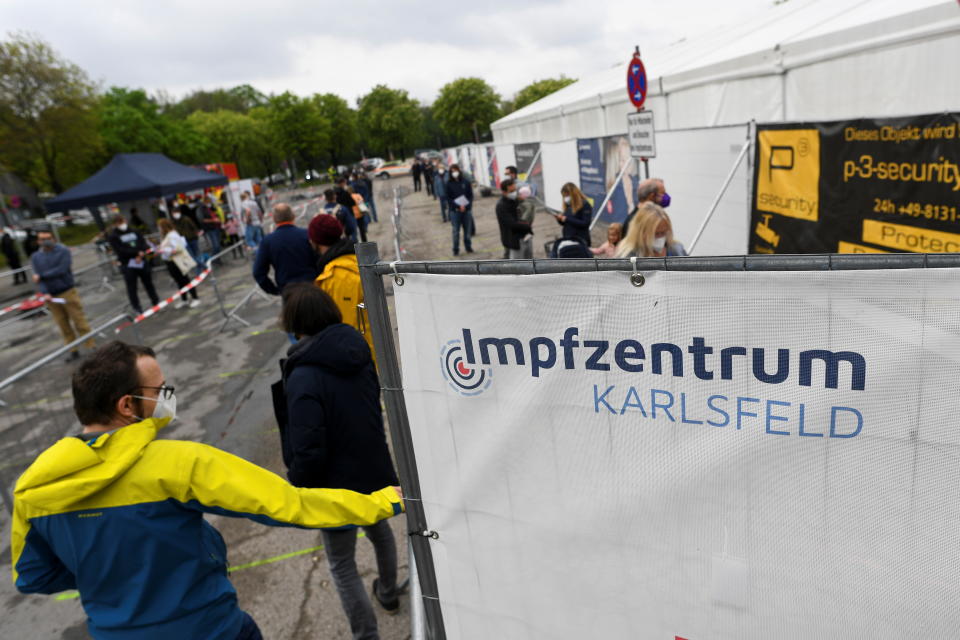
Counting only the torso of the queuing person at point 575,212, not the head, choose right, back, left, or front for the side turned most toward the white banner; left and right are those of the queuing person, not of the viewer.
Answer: left

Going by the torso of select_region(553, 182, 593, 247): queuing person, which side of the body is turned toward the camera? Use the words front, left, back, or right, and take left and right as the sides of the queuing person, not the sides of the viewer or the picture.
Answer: left

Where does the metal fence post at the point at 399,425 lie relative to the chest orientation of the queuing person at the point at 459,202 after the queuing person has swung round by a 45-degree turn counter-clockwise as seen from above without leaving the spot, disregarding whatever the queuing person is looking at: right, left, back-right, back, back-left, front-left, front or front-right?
front-right

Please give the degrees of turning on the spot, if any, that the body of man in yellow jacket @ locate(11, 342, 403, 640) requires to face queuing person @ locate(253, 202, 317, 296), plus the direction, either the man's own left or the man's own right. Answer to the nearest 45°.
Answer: approximately 45° to the man's own left

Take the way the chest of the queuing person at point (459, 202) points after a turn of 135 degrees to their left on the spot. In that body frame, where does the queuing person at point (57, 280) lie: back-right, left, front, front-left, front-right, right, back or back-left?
back

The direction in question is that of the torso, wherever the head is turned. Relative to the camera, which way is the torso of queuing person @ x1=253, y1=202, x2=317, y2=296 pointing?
away from the camera

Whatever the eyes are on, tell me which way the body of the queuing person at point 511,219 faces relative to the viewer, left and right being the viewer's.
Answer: facing to the right of the viewer

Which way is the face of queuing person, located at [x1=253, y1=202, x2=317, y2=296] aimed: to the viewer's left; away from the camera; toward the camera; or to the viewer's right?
away from the camera

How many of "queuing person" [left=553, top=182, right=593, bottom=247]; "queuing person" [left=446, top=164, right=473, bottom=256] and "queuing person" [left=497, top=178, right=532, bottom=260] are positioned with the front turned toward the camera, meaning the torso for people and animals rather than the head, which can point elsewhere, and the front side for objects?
1

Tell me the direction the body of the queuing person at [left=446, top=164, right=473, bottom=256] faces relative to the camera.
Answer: toward the camera

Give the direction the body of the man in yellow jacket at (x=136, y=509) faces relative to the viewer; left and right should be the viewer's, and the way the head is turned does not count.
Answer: facing away from the viewer and to the right of the viewer

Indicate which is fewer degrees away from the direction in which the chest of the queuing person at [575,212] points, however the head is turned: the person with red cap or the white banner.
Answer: the person with red cap

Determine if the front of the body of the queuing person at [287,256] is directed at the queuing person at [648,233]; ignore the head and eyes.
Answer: no

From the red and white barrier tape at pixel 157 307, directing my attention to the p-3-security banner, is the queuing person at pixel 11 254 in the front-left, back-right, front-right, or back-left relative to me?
back-left
